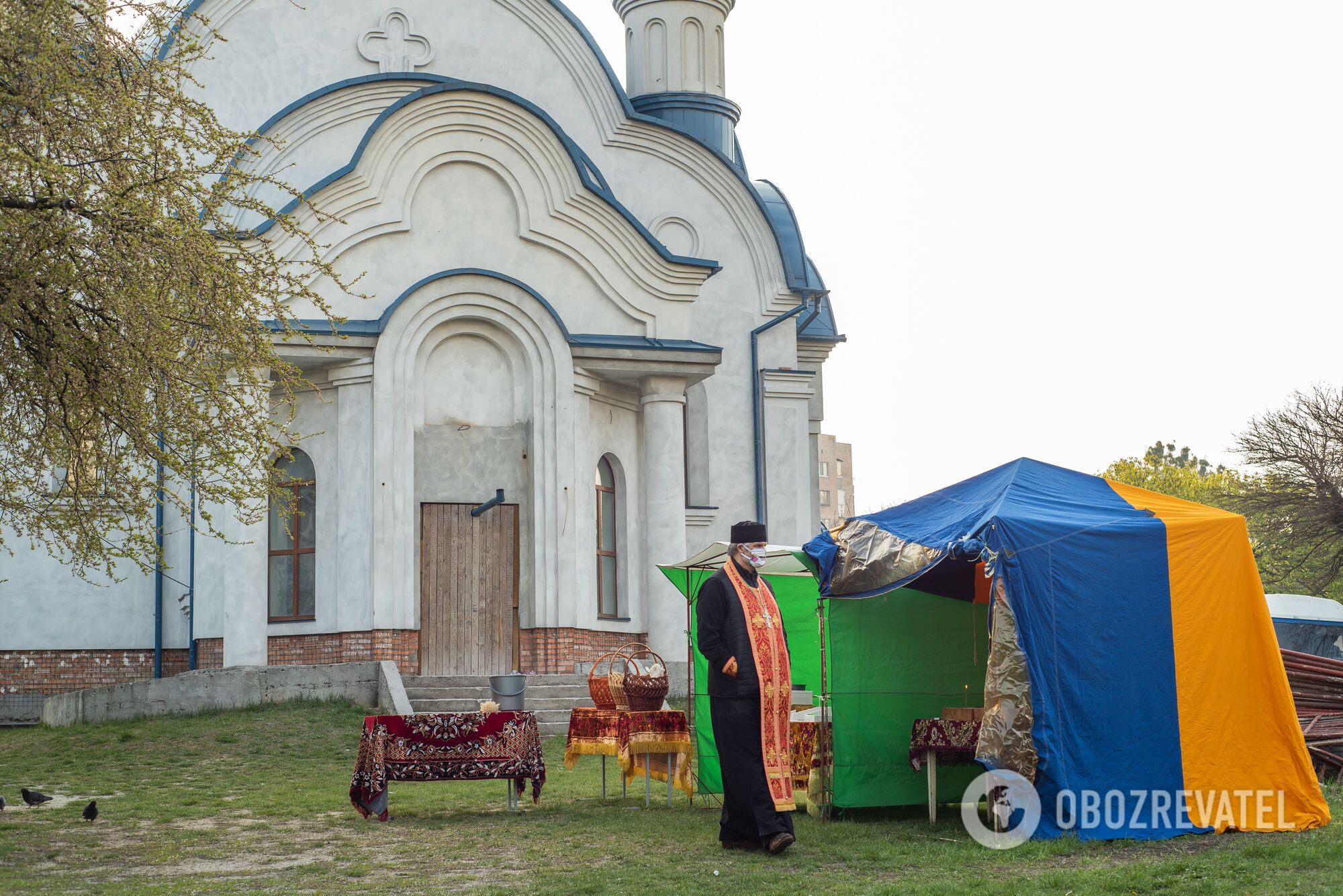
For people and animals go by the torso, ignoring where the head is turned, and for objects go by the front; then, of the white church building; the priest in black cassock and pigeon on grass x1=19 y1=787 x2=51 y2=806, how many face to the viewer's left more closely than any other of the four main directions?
1

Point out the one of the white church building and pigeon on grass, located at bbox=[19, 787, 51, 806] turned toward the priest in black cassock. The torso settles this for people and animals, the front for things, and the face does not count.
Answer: the white church building

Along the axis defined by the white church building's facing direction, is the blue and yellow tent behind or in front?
in front

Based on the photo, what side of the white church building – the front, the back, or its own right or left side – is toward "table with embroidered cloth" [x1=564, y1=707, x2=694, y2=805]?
front

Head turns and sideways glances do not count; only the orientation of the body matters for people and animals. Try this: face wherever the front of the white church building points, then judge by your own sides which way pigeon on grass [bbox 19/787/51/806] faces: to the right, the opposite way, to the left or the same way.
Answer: to the right

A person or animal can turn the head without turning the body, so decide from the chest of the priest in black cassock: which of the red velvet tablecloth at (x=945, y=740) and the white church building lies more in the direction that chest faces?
the red velvet tablecloth

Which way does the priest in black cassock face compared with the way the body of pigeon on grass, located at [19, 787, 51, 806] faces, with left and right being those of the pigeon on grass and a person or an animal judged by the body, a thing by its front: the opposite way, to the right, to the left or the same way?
to the left

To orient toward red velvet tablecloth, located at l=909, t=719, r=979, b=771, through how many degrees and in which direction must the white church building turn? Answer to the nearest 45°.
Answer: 0° — it already faces it

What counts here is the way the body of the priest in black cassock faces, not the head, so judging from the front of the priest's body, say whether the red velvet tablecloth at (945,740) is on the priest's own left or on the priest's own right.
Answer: on the priest's own left

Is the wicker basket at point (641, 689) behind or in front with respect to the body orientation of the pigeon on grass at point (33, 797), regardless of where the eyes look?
behind

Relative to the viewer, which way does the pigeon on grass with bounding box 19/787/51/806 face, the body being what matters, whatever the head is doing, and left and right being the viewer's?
facing to the left of the viewer
